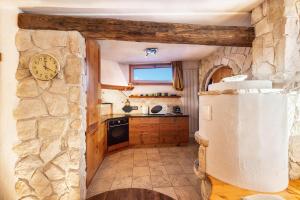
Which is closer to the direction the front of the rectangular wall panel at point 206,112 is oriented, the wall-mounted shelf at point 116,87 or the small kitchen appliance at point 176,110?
the wall-mounted shelf

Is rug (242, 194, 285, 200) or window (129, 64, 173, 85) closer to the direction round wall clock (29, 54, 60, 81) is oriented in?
the rug

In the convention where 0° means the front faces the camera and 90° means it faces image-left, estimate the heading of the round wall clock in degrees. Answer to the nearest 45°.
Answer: approximately 0°

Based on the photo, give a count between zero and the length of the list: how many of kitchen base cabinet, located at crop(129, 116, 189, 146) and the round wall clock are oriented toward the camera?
2

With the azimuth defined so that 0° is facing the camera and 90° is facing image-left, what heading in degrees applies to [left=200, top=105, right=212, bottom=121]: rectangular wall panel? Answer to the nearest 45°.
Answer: approximately 45°

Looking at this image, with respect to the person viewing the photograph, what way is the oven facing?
facing the viewer and to the right of the viewer

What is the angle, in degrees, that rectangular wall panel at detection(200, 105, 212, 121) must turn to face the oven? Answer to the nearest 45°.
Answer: approximately 90° to its right

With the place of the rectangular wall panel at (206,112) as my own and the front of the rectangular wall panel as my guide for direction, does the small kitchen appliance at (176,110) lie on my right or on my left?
on my right
